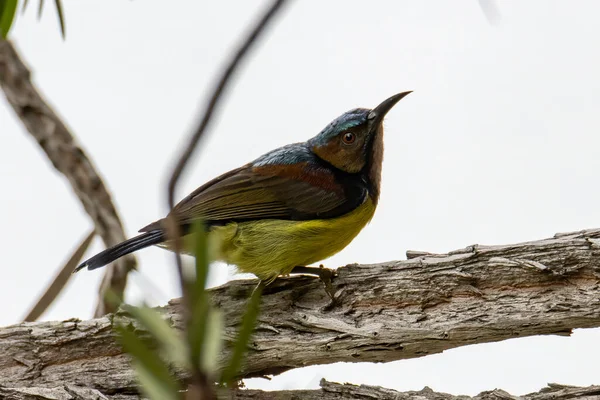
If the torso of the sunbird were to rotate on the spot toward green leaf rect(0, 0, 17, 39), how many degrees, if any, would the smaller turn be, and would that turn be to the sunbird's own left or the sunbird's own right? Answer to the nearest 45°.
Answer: approximately 135° to the sunbird's own right

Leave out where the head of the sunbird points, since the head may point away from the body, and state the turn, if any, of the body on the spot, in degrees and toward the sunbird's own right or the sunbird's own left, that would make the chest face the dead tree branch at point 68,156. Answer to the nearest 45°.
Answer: approximately 180°

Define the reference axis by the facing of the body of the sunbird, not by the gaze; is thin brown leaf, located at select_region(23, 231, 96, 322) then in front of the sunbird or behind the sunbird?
behind

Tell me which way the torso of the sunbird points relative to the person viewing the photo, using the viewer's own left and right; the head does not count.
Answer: facing to the right of the viewer
